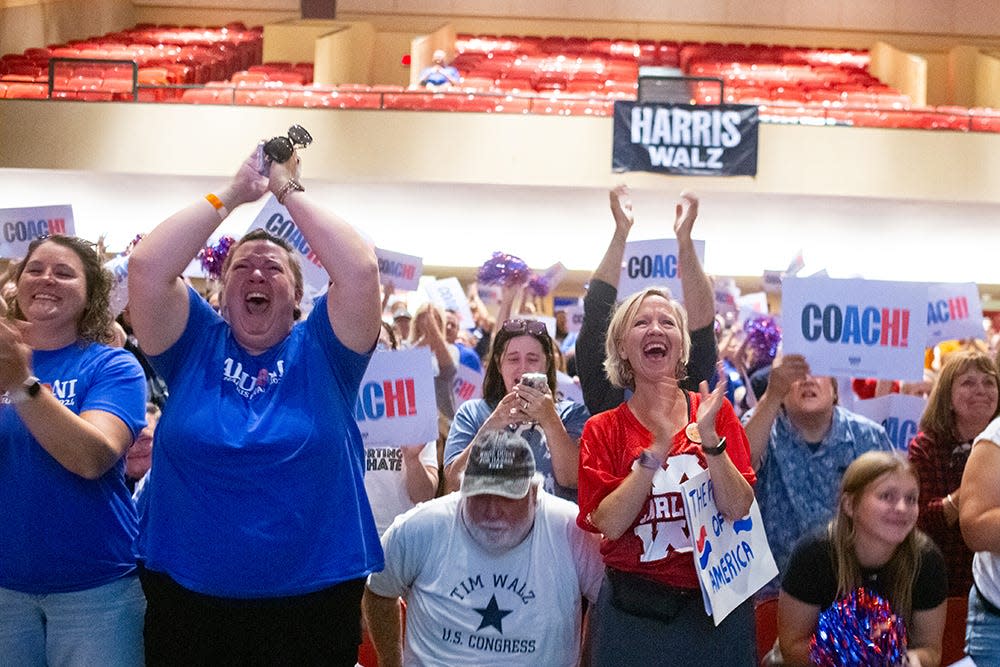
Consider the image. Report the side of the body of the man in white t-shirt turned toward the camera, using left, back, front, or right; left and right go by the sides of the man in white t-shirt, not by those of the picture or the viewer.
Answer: front

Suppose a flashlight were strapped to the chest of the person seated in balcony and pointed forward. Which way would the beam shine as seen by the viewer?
toward the camera

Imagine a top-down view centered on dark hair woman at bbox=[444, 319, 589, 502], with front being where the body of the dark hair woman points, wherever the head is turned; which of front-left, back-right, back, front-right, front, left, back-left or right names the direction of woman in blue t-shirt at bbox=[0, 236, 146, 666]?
front-right

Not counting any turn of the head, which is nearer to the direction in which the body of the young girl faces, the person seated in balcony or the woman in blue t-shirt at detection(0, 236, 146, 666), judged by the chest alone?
the woman in blue t-shirt

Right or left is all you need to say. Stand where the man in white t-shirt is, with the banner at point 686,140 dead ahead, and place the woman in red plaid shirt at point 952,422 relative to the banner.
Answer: right

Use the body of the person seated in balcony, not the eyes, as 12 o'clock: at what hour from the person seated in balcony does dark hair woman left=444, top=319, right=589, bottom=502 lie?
The dark hair woman is roughly at 12 o'clock from the person seated in balcony.

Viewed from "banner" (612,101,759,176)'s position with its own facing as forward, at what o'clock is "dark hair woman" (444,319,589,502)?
The dark hair woman is roughly at 12 o'clock from the banner.

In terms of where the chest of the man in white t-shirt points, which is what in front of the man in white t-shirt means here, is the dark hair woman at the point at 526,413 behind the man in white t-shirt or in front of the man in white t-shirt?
behind

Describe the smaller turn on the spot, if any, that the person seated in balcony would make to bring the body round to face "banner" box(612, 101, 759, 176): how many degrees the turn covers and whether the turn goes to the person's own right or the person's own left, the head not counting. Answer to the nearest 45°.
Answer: approximately 45° to the person's own left
